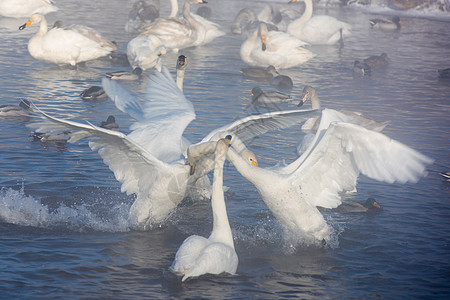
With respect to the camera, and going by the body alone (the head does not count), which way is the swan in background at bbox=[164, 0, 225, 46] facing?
to the viewer's left

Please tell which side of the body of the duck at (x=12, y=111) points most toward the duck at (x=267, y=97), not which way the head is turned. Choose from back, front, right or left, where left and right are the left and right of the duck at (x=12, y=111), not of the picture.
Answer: front

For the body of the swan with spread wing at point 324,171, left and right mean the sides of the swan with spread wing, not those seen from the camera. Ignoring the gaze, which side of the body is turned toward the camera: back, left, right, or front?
left

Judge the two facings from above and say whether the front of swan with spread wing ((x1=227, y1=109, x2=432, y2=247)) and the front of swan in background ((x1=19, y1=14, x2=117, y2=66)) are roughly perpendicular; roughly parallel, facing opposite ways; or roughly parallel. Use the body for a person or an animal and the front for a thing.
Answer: roughly parallel

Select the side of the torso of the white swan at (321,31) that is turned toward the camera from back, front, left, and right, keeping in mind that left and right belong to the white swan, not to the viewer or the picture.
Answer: left

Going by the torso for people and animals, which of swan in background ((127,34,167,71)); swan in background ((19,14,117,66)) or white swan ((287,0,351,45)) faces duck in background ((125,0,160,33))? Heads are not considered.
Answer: the white swan

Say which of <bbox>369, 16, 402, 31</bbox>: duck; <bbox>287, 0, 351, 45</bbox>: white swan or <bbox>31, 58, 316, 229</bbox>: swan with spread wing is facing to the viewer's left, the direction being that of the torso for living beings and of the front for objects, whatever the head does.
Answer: the white swan

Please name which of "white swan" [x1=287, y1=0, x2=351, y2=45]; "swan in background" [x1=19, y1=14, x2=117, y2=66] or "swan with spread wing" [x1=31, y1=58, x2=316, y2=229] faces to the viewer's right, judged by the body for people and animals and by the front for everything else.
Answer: the swan with spread wing

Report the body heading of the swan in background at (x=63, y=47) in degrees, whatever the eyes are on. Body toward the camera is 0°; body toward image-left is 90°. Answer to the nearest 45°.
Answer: approximately 90°

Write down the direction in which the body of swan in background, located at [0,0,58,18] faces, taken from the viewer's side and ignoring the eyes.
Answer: to the viewer's left
